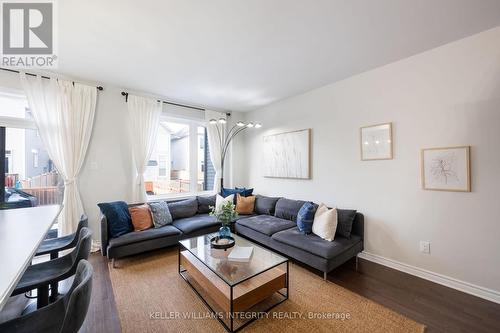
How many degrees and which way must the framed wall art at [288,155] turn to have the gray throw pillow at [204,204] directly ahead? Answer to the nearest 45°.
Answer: approximately 45° to its right

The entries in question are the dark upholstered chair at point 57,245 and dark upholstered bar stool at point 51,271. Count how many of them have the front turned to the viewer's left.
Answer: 2

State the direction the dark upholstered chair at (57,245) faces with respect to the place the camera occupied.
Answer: facing to the left of the viewer

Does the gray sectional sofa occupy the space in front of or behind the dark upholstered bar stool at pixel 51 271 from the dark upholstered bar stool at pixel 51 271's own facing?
behind

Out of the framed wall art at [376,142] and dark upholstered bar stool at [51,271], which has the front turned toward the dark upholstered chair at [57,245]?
the framed wall art

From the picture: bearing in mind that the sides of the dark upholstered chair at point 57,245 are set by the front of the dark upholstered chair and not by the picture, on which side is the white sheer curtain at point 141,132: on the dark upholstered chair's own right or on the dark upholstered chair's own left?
on the dark upholstered chair's own right

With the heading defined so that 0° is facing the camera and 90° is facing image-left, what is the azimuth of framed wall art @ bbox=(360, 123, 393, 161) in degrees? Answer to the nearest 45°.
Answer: approximately 45°

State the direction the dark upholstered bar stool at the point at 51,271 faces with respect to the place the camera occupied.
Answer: facing to the left of the viewer
